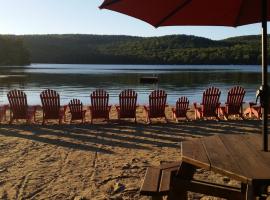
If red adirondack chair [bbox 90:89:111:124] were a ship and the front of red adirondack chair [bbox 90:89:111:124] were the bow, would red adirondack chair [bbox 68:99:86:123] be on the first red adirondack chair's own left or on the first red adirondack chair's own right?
on the first red adirondack chair's own left

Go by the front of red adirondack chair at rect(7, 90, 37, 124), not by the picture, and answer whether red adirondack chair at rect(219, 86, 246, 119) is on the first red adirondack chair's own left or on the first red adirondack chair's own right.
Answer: on the first red adirondack chair's own right

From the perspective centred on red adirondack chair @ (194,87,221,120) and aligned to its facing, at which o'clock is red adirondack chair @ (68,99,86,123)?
red adirondack chair @ (68,99,86,123) is roughly at 10 o'clock from red adirondack chair @ (194,87,221,120).

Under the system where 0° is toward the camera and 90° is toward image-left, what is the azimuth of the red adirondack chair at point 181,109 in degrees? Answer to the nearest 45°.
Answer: approximately 135°

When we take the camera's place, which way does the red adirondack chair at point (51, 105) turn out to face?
facing away from the viewer and to the right of the viewer

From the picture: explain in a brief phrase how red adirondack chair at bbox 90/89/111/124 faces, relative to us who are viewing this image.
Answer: facing away from the viewer

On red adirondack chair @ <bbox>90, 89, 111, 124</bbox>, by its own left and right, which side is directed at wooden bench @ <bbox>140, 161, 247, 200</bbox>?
back

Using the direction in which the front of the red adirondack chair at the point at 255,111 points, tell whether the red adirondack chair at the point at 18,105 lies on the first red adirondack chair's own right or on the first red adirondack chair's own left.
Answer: on the first red adirondack chair's own left

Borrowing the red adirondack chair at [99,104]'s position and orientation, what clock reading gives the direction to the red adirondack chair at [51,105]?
the red adirondack chair at [51,105] is roughly at 9 o'clock from the red adirondack chair at [99,104].

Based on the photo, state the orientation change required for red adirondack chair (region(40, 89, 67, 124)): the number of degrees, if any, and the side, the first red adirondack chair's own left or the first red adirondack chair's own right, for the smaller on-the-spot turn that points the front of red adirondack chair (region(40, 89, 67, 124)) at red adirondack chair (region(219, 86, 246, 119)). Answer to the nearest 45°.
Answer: approximately 45° to the first red adirondack chair's own right
